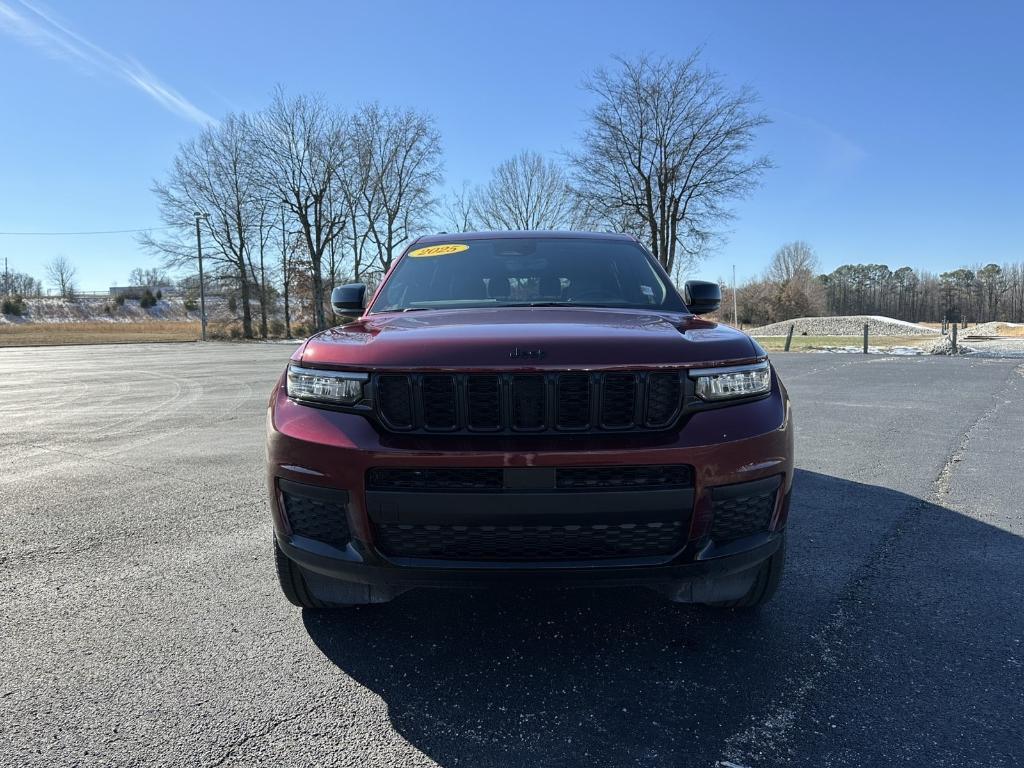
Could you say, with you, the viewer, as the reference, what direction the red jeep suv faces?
facing the viewer
